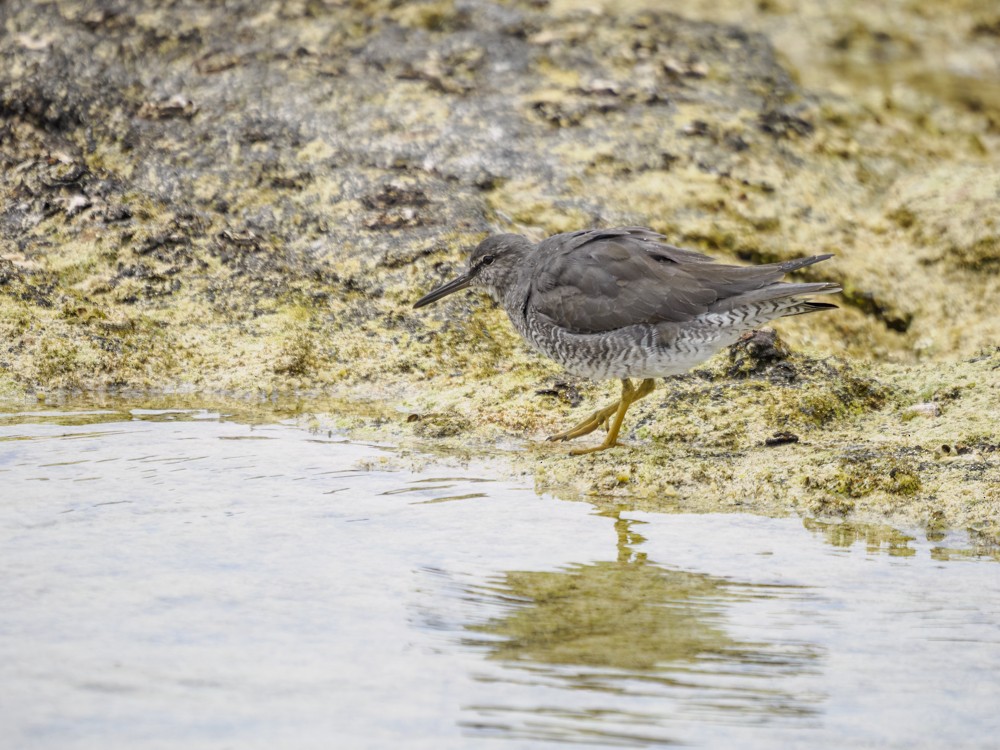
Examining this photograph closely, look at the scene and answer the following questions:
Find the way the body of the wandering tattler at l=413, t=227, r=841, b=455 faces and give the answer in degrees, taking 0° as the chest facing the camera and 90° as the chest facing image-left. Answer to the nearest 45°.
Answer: approximately 90°

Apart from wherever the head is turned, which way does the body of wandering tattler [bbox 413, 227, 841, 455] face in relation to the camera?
to the viewer's left
